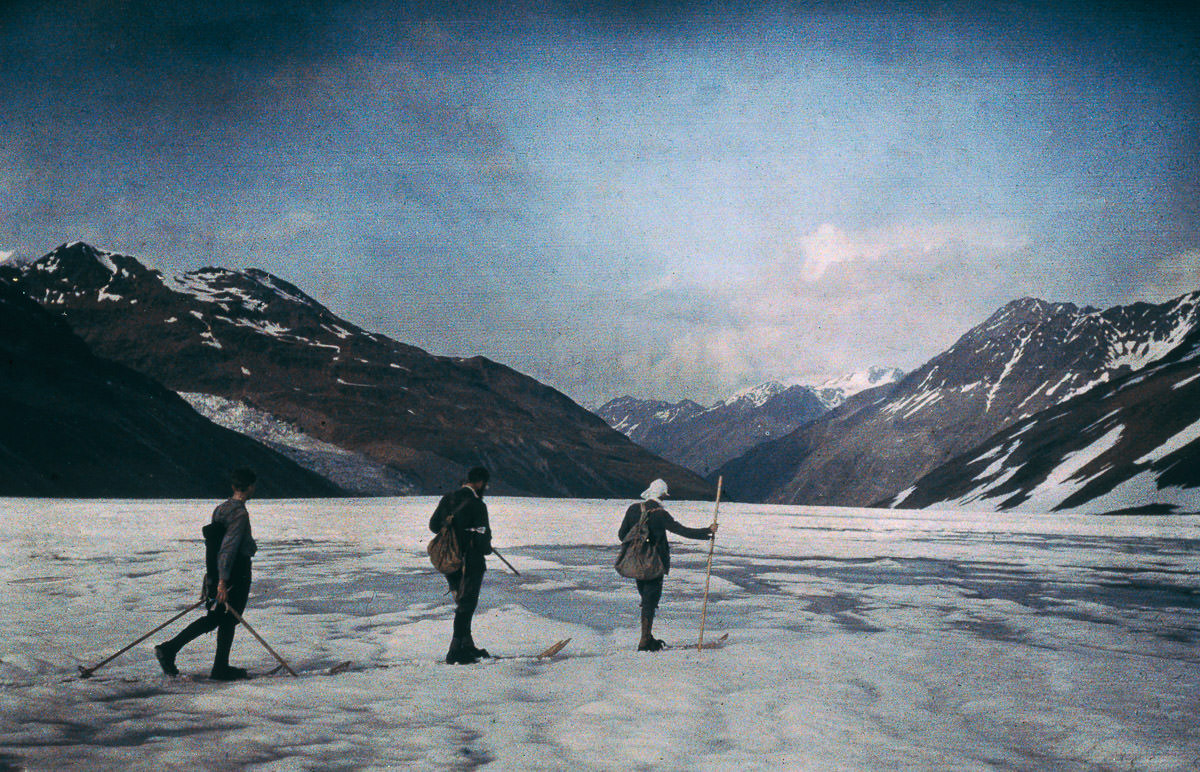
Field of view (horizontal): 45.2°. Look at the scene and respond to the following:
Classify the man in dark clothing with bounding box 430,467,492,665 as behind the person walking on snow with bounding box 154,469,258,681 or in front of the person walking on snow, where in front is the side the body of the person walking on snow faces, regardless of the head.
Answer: in front

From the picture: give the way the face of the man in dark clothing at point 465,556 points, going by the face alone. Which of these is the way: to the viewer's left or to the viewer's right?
to the viewer's right

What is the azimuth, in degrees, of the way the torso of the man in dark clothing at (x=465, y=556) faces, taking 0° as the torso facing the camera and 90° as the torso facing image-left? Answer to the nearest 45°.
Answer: approximately 225°

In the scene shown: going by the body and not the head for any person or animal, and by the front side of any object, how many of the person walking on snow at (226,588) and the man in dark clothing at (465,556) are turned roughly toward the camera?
0
